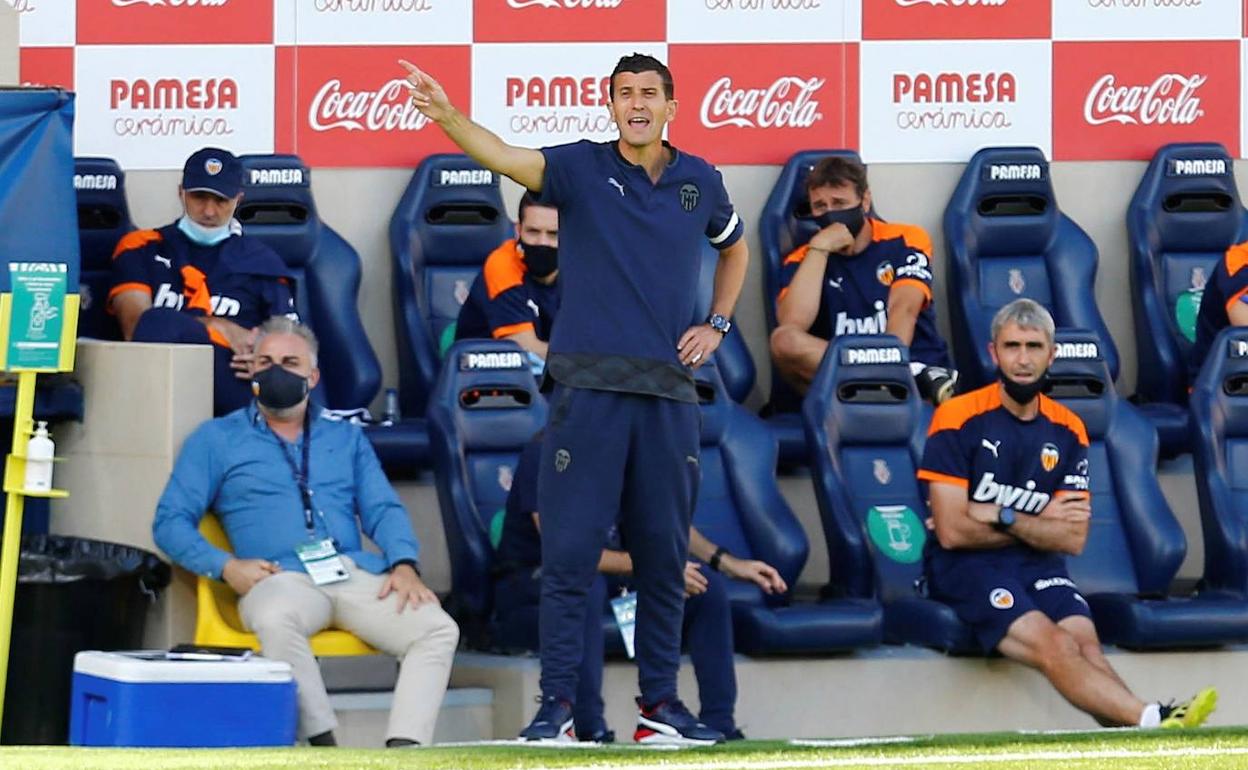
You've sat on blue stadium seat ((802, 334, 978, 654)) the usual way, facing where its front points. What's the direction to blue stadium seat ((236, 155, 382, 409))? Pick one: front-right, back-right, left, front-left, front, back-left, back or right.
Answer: back-right

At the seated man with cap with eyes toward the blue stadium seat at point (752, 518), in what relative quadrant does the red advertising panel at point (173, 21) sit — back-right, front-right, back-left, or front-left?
back-left

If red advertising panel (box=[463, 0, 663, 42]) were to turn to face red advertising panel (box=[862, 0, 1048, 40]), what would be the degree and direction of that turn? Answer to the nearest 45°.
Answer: approximately 90° to its left

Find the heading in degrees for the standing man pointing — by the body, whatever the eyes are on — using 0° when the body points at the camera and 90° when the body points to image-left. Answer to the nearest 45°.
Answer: approximately 0°
